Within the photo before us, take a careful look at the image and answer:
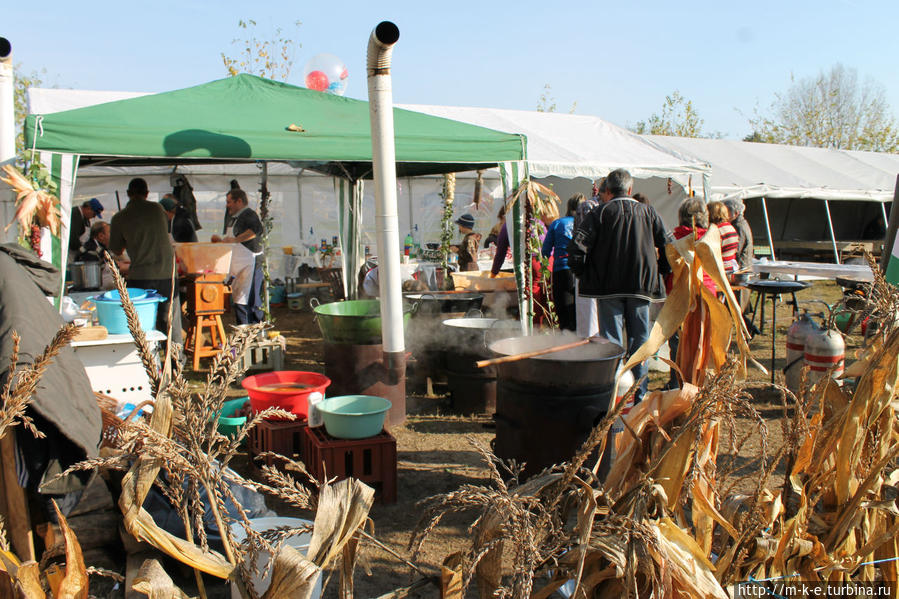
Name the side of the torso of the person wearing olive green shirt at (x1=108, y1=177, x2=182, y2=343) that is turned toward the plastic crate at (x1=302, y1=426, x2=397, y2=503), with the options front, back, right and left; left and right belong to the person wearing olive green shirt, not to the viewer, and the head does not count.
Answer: back

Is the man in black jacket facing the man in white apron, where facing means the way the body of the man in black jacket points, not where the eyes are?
no

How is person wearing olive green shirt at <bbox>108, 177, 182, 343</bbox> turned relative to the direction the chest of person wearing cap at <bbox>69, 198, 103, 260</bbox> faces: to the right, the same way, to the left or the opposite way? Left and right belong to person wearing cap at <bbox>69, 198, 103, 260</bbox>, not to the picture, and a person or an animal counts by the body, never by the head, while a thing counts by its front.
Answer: to the left

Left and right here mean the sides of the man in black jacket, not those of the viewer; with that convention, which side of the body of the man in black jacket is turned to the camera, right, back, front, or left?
back

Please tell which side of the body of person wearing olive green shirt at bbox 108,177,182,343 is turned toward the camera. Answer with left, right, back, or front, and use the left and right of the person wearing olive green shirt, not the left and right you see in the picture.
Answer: back

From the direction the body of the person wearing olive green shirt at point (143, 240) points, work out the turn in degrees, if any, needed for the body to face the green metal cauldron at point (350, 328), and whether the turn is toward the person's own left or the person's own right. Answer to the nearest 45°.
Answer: approximately 135° to the person's own right

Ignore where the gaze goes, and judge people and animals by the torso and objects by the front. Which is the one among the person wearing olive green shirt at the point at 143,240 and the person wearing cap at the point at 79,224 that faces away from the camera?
the person wearing olive green shirt at the point at 143,240

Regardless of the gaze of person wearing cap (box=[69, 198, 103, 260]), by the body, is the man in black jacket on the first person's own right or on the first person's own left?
on the first person's own right

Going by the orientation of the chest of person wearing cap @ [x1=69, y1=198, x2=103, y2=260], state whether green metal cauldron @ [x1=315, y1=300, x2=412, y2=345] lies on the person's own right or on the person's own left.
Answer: on the person's own right

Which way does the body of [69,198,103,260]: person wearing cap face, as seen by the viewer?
to the viewer's right

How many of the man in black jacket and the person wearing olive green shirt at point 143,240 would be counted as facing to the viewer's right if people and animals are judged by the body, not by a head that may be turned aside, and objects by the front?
0

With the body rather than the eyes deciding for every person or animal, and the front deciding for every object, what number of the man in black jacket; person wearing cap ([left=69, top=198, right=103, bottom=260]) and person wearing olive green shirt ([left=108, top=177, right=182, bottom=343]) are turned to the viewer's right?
1

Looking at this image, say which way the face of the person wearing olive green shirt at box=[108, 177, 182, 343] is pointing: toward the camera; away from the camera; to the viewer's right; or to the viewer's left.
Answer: away from the camera

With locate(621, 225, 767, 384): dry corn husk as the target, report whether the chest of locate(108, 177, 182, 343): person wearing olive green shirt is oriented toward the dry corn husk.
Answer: no
